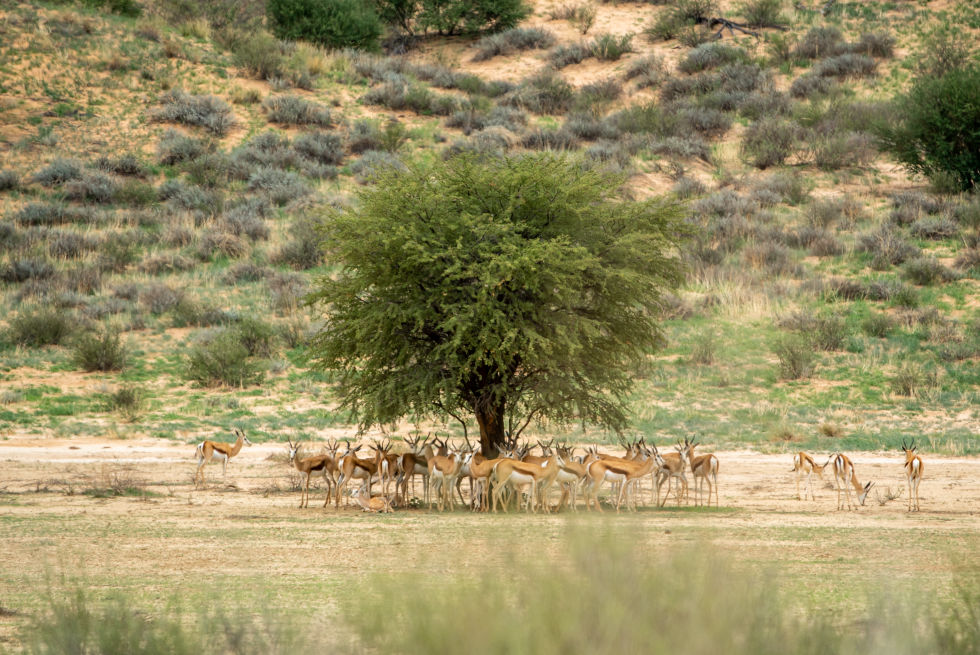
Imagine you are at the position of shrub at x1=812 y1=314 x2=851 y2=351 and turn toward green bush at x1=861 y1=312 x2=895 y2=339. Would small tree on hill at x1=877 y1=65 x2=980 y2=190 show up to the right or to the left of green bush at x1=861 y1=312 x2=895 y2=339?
left

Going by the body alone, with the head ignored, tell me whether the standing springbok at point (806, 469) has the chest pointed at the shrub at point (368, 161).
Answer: no

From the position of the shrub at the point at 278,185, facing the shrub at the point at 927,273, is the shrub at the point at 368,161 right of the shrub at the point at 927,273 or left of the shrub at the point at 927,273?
left

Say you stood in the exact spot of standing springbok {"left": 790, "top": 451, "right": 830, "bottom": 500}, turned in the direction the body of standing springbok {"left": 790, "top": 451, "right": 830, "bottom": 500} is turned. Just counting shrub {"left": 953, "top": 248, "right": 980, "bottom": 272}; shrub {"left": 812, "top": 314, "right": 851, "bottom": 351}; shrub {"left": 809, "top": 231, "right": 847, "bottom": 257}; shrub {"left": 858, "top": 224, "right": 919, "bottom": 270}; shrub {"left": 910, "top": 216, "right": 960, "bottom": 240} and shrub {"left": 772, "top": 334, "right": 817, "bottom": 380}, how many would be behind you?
0

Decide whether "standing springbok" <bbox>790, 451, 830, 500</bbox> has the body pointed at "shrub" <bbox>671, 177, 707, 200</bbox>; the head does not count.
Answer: no

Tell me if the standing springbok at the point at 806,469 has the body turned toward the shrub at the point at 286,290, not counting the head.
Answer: no
